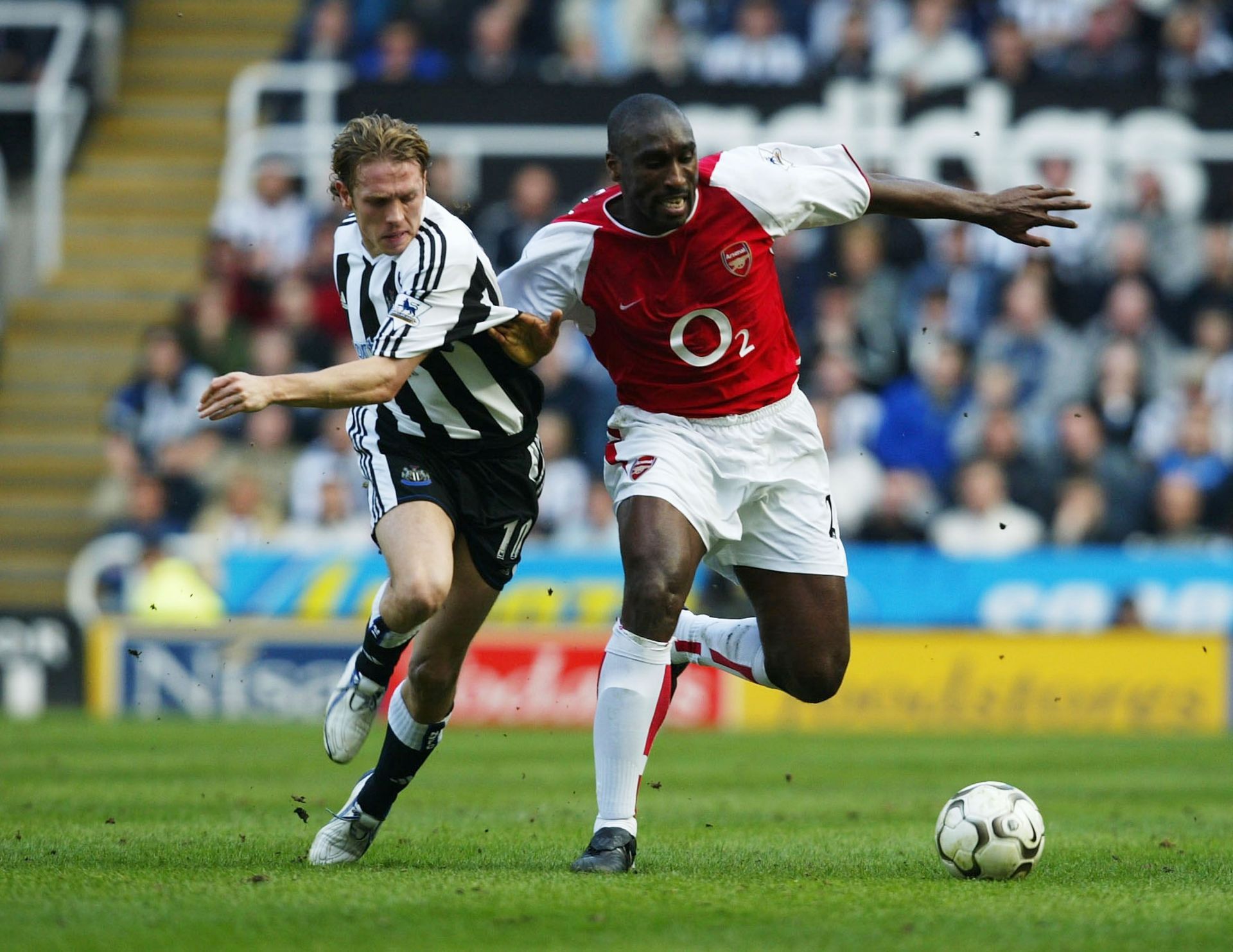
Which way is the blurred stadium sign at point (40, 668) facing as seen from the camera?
toward the camera

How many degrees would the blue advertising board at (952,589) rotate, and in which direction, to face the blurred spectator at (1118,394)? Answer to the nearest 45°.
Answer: approximately 135° to its left

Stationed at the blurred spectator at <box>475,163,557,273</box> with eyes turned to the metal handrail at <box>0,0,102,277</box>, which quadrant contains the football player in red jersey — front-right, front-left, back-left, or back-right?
back-left

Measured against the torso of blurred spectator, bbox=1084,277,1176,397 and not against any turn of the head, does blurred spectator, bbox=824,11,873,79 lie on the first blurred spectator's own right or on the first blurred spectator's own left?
on the first blurred spectator's own right

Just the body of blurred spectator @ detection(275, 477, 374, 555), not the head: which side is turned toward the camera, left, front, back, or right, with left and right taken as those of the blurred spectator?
front

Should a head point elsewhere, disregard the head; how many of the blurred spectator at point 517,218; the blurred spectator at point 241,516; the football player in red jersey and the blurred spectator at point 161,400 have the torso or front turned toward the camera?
4

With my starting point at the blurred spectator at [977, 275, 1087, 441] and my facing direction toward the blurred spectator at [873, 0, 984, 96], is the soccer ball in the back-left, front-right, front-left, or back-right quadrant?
back-left

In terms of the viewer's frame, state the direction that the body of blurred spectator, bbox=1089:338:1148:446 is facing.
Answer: toward the camera

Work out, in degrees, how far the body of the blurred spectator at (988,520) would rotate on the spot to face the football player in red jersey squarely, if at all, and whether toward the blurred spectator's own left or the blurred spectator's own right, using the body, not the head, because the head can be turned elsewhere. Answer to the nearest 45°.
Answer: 0° — they already face them

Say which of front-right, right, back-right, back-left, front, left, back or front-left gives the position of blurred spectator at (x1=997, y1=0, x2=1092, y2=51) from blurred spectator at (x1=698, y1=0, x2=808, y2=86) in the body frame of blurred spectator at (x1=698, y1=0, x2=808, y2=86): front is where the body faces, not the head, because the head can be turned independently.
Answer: left

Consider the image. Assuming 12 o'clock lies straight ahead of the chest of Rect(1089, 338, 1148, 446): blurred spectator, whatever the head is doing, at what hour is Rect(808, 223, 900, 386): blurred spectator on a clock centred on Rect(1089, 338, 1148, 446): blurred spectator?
Rect(808, 223, 900, 386): blurred spectator is roughly at 3 o'clock from Rect(1089, 338, 1148, 446): blurred spectator.

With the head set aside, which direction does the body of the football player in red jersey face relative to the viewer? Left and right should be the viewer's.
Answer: facing the viewer

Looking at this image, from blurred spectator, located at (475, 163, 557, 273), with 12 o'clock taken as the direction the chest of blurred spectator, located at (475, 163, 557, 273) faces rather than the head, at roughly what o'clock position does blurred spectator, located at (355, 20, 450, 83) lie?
blurred spectator, located at (355, 20, 450, 83) is roughly at 5 o'clock from blurred spectator, located at (475, 163, 557, 273).
